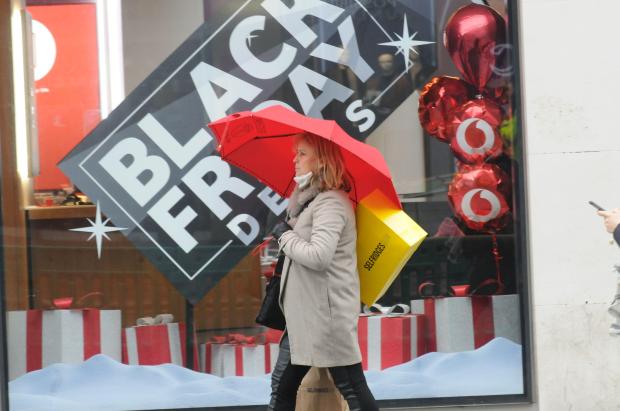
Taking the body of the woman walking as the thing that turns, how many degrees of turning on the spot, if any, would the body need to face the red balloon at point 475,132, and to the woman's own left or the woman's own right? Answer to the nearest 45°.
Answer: approximately 135° to the woman's own right

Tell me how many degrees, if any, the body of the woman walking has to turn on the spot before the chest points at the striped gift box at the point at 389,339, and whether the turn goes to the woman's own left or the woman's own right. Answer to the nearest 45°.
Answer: approximately 90° to the woman's own right

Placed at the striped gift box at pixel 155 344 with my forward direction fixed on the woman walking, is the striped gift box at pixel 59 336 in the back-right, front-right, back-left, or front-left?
back-right

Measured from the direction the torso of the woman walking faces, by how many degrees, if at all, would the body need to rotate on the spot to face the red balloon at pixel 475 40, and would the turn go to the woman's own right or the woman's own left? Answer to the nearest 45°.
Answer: approximately 135° to the woman's own right

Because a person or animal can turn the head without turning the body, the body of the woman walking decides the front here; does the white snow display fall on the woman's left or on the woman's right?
on the woman's right

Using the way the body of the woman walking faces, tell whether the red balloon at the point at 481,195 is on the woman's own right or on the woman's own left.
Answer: on the woman's own right

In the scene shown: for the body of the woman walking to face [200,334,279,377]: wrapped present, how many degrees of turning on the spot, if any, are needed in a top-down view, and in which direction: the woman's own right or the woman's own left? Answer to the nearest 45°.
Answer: approximately 90° to the woman's own right

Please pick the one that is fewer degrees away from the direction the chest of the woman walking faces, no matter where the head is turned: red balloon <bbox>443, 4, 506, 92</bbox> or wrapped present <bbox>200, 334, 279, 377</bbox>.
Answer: the wrapped present

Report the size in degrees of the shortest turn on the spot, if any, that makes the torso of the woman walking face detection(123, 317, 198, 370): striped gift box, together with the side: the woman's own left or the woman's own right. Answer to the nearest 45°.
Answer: approximately 45° to the woman's own right

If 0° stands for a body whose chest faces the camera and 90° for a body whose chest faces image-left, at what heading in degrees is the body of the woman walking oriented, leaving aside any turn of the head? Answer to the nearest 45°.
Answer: approximately 90°

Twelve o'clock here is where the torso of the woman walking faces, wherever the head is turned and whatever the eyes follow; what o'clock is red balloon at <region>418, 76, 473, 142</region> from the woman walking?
The red balloon is roughly at 4 o'clock from the woman walking.
